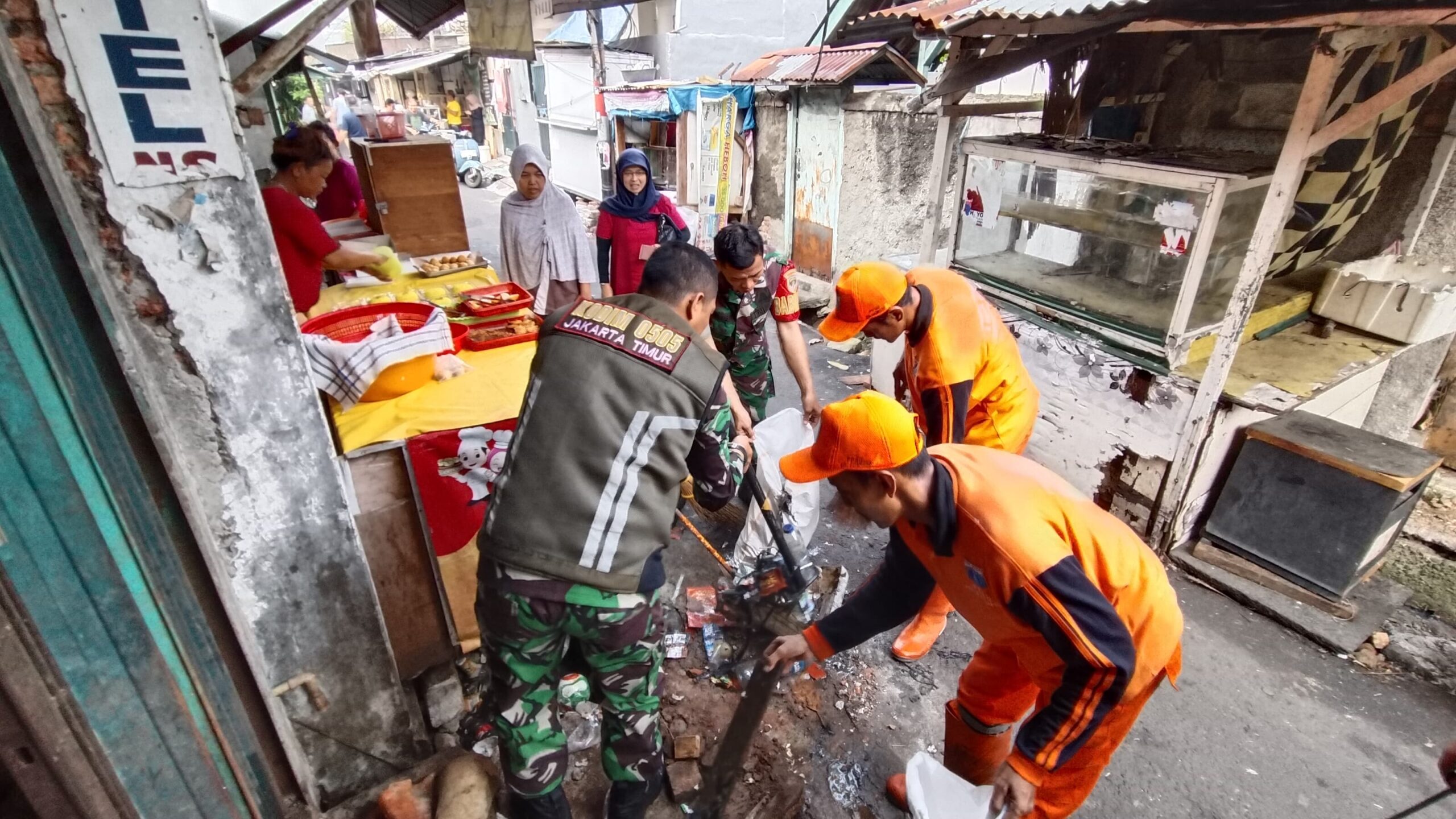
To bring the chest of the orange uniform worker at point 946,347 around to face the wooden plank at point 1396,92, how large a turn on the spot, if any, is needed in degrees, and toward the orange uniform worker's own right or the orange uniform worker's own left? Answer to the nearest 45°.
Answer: approximately 135° to the orange uniform worker's own right

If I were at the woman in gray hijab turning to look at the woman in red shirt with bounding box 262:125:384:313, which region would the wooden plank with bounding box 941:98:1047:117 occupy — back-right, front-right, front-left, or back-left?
back-left

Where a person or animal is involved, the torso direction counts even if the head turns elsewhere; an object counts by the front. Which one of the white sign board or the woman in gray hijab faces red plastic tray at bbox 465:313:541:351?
the woman in gray hijab

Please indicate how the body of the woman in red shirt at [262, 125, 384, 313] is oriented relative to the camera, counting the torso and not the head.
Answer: to the viewer's right

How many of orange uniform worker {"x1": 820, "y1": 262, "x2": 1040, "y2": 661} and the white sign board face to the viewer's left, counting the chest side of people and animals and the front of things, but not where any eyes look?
1

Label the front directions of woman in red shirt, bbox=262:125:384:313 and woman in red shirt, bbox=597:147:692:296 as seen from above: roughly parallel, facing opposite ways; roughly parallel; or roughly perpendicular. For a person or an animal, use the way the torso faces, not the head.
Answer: roughly perpendicular

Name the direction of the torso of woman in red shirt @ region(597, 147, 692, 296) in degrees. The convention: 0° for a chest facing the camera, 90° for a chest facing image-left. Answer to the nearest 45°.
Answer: approximately 0°

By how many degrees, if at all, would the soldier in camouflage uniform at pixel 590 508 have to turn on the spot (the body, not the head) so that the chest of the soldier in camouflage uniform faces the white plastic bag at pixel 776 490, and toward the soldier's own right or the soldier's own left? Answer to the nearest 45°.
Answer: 0° — they already face it

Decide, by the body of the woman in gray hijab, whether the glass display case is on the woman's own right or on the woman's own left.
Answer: on the woman's own left

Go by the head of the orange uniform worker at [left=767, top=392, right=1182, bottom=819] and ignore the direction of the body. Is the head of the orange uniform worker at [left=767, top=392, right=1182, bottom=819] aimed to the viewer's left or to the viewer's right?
to the viewer's left

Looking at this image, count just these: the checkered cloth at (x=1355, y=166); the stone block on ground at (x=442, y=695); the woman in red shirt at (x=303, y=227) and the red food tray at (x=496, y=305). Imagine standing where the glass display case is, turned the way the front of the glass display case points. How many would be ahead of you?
3

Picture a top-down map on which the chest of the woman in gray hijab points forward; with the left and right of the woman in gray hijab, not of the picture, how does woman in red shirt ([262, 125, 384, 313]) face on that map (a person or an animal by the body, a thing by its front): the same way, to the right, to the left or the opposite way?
to the left

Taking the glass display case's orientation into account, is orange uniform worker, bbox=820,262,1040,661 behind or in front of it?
in front

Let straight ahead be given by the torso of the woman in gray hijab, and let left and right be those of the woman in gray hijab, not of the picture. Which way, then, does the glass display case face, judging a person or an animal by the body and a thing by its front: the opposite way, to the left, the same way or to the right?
to the right

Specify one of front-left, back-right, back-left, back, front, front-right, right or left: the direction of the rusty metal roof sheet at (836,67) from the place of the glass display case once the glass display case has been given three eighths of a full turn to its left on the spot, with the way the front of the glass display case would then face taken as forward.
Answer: back-left

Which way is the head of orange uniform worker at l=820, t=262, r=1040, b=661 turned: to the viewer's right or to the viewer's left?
to the viewer's left

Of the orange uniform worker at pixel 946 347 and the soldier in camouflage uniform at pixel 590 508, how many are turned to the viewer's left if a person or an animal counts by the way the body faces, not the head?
1

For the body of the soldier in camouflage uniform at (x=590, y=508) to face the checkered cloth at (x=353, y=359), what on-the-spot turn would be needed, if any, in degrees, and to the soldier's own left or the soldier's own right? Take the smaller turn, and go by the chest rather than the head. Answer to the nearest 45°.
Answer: approximately 90° to the soldier's own left

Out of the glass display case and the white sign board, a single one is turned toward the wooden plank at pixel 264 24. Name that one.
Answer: the glass display case

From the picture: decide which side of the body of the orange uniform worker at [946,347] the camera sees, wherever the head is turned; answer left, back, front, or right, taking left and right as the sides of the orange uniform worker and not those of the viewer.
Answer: left
